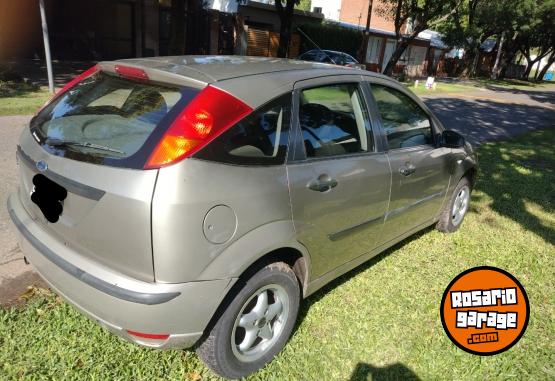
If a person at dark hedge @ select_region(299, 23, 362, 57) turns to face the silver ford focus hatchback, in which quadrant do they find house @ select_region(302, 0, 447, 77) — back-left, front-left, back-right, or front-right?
back-left

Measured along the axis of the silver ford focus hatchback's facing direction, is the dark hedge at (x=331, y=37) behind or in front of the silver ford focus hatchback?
in front

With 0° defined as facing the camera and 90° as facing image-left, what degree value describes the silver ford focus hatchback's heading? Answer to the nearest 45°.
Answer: approximately 225°

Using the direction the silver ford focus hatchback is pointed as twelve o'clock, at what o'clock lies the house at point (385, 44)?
The house is roughly at 11 o'clock from the silver ford focus hatchback.

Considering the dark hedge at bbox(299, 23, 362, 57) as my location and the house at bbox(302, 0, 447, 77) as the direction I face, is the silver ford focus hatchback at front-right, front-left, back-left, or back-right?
back-right
